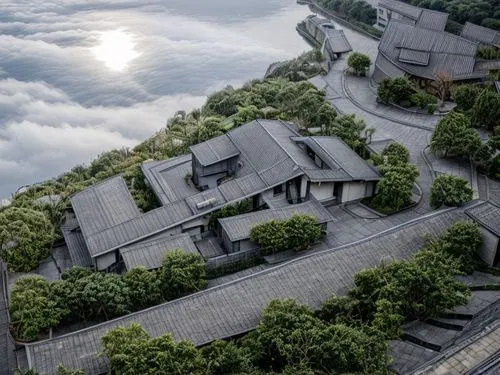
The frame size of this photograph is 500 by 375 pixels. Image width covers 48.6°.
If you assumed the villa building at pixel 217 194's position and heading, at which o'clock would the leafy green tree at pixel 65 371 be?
The leafy green tree is roughly at 2 o'clock from the villa building.

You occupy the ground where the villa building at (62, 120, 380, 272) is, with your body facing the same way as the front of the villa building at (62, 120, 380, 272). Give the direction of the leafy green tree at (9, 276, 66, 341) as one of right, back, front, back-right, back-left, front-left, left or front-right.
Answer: right

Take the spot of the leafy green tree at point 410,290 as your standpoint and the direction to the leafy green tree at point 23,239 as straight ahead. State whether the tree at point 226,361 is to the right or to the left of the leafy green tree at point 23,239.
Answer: left

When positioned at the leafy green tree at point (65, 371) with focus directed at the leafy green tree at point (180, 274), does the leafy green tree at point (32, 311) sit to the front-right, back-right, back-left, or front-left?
front-left

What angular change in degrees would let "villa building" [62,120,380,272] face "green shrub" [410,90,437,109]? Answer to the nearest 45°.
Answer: approximately 90° to its left

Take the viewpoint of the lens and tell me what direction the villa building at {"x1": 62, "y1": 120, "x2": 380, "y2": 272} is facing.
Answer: facing the viewer and to the right of the viewer

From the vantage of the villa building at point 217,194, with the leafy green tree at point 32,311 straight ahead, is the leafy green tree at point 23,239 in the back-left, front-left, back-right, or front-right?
front-right

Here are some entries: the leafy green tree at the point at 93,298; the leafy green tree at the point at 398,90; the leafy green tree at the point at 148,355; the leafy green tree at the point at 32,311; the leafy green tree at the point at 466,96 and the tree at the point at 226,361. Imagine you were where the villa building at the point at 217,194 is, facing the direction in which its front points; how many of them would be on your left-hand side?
2

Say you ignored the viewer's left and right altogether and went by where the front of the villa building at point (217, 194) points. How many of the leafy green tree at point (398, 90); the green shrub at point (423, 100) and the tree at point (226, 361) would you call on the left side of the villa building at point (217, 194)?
2

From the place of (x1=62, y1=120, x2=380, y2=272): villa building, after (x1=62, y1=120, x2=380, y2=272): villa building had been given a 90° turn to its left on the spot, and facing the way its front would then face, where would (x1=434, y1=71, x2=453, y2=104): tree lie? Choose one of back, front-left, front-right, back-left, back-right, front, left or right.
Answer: front

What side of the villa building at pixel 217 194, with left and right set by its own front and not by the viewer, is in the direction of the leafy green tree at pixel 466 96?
left

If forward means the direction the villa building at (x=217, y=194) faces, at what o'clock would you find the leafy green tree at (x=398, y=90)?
The leafy green tree is roughly at 9 o'clock from the villa building.

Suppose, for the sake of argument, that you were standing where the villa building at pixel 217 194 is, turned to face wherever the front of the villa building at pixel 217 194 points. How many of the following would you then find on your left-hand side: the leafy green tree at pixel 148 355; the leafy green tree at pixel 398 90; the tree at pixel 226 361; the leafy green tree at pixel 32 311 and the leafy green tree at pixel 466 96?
2

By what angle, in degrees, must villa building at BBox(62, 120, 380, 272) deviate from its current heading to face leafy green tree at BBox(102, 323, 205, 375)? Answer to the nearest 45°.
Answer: approximately 45° to its right

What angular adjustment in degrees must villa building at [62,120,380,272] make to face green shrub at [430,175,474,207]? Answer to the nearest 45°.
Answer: approximately 45° to its left

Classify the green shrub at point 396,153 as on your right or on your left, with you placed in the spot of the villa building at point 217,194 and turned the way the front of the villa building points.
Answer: on your left
